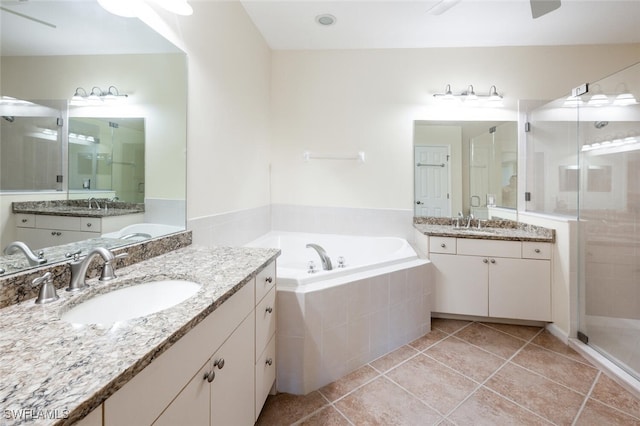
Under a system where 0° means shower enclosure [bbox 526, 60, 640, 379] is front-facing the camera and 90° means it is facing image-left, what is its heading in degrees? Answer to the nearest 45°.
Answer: approximately 45°

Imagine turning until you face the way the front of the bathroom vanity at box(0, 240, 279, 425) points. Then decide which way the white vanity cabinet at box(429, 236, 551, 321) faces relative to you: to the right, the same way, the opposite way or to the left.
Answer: to the right

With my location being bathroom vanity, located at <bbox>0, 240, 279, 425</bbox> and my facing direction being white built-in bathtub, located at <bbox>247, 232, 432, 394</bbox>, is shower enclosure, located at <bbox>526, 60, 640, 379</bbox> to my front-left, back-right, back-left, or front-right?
front-right

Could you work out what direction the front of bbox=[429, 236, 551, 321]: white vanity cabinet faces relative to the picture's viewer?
facing the viewer

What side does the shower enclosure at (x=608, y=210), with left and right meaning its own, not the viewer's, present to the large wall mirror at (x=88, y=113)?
front

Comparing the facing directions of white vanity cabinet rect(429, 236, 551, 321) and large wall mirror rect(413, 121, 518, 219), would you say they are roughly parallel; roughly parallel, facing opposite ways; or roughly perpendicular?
roughly parallel

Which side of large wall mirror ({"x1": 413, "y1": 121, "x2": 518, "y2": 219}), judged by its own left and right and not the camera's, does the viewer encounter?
front

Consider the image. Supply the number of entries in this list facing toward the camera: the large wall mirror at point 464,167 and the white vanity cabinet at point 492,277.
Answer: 2
